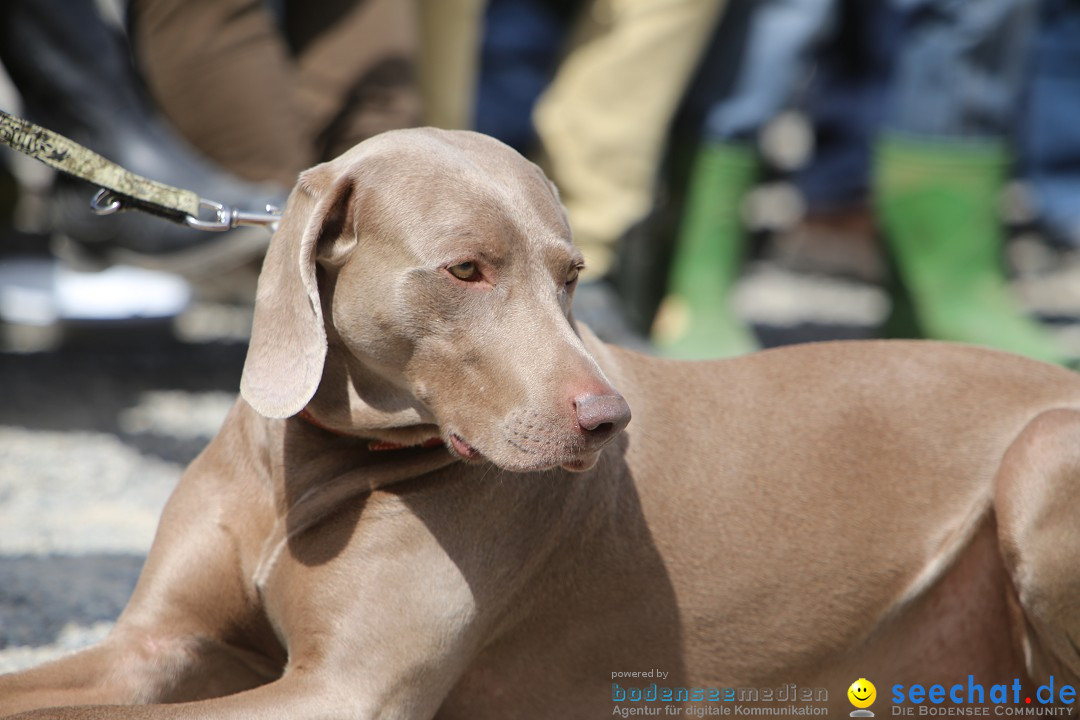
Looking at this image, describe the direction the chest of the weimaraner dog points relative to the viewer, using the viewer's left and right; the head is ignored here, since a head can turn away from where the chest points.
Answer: facing the viewer and to the left of the viewer
